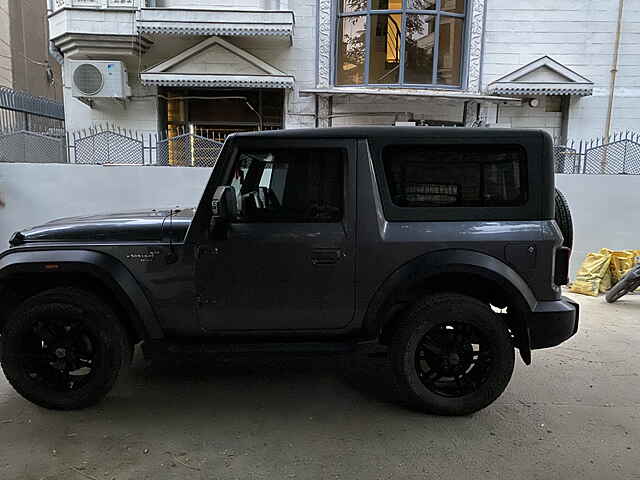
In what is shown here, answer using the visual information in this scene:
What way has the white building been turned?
toward the camera

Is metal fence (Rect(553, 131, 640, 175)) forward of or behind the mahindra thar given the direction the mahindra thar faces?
behind

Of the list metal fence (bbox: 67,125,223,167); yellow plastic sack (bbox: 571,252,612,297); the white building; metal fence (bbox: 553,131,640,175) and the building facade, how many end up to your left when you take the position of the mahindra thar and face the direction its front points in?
0

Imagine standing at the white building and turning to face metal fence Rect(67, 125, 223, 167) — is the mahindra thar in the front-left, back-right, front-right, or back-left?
front-left

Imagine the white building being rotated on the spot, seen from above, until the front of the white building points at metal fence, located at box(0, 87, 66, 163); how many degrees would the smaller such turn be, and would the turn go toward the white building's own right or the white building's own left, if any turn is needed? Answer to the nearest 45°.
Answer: approximately 90° to the white building's own right

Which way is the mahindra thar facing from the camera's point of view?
to the viewer's left

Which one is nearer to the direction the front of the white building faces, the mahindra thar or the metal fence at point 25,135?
the mahindra thar

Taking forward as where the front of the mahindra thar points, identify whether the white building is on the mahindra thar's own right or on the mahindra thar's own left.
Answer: on the mahindra thar's own right

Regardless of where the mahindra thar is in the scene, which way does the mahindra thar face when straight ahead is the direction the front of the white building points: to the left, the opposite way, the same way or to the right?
to the right

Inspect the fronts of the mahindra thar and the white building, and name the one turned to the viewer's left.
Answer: the mahindra thar

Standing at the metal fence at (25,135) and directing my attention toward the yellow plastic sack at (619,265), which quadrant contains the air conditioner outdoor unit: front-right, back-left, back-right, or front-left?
front-left

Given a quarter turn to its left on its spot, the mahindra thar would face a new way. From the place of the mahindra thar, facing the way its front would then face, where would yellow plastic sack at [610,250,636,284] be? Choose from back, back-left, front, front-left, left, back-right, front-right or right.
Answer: back-left

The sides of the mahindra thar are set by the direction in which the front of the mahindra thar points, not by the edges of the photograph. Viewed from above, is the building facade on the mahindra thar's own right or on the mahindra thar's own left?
on the mahindra thar's own right

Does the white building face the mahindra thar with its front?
yes

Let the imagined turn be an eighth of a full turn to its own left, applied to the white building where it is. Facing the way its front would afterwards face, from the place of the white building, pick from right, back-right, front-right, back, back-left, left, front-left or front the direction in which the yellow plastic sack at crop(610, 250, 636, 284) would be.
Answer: front

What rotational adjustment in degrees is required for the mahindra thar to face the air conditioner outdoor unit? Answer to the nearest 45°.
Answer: approximately 45° to its right

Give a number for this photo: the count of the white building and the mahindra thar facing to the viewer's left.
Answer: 1
